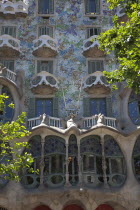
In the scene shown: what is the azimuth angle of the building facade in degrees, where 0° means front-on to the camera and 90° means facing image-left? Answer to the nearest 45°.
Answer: approximately 0°
